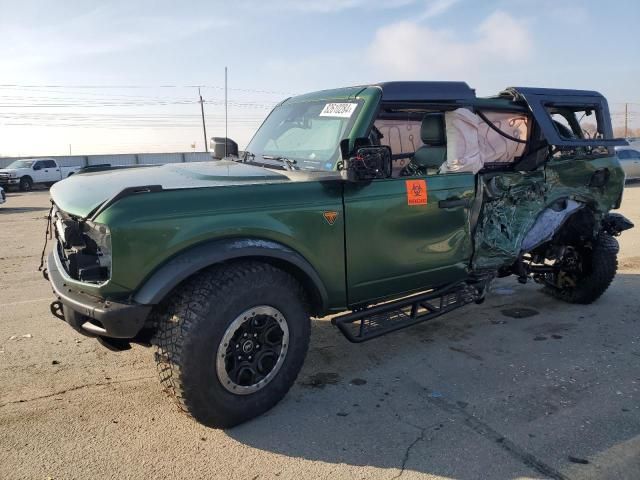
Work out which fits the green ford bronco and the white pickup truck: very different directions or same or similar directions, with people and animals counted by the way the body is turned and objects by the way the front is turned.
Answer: same or similar directions

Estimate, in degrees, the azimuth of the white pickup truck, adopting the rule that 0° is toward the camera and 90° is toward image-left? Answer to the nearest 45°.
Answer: approximately 45°

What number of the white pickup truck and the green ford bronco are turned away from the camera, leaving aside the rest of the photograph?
0

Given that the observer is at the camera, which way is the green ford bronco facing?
facing the viewer and to the left of the viewer

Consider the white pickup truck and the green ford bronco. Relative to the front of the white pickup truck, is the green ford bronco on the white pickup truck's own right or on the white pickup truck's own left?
on the white pickup truck's own left

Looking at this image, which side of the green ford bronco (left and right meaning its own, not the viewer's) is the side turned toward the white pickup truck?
right
